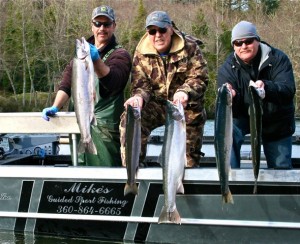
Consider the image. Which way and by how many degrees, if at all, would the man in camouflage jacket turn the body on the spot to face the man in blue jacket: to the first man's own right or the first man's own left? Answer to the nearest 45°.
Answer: approximately 90° to the first man's own left

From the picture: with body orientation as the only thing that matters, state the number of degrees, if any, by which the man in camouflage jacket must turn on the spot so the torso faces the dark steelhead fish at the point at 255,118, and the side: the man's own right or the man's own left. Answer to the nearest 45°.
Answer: approximately 45° to the man's own left

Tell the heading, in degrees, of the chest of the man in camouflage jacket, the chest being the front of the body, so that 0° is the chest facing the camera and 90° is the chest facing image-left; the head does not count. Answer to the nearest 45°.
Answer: approximately 0°
